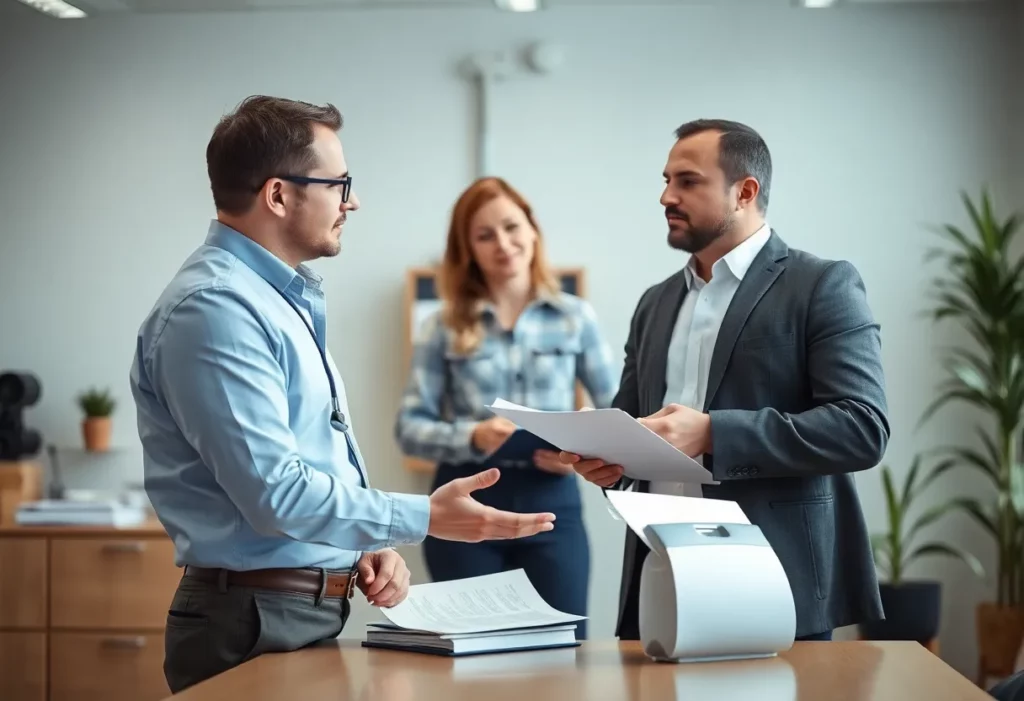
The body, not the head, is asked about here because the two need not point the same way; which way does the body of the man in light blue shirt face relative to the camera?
to the viewer's right

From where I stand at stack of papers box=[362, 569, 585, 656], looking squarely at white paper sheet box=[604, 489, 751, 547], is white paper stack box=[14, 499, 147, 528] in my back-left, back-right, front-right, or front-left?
back-left

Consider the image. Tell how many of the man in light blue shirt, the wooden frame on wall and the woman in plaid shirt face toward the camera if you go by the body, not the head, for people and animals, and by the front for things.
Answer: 2

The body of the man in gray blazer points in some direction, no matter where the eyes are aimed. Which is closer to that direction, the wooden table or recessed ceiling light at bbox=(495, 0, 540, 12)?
the wooden table

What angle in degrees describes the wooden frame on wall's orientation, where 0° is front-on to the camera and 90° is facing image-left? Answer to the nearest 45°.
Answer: approximately 0°

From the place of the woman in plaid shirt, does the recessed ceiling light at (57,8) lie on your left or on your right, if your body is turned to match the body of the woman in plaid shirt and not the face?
on your right

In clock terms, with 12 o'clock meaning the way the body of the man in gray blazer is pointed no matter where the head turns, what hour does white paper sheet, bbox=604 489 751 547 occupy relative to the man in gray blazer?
The white paper sheet is roughly at 11 o'clock from the man in gray blazer.

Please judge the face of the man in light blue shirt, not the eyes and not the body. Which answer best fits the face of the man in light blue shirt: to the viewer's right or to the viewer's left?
to the viewer's right

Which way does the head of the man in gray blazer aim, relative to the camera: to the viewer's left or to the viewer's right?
to the viewer's left

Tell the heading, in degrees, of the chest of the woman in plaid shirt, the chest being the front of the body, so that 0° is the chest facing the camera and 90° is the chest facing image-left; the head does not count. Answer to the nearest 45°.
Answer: approximately 0°

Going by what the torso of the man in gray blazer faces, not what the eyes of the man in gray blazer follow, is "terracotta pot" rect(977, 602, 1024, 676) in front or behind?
behind

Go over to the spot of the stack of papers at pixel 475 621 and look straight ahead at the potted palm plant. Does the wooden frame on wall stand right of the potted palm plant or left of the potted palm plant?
left

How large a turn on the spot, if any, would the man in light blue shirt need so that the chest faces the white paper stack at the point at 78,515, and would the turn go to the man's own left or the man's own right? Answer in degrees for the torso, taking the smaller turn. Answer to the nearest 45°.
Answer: approximately 90° to the man's own left

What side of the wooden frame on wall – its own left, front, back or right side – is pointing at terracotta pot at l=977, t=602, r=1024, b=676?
left
